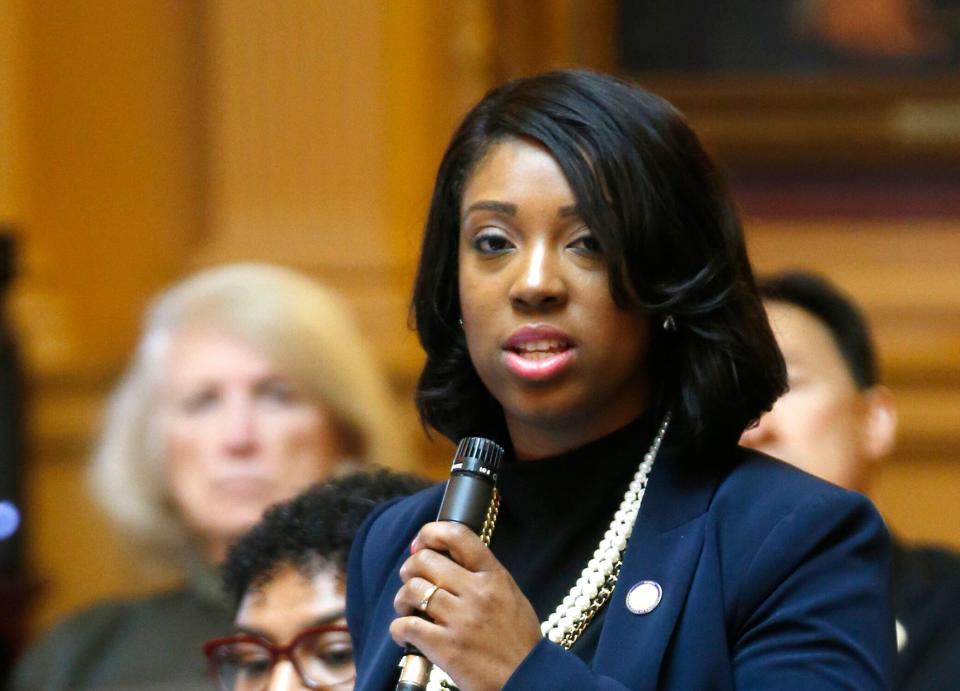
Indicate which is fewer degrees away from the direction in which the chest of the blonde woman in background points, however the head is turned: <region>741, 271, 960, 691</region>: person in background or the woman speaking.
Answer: the woman speaking

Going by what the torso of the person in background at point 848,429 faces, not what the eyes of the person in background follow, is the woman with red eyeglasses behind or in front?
in front

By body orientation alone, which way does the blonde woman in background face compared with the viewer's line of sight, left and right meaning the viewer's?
facing the viewer

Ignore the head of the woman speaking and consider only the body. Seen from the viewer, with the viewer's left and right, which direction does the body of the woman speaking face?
facing the viewer and to the left of the viewer

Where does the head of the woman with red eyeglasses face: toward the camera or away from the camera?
toward the camera

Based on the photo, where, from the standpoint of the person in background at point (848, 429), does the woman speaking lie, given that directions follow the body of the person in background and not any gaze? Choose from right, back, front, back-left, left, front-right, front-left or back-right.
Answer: front-left

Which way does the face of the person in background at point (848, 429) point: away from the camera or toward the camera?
toward the camera

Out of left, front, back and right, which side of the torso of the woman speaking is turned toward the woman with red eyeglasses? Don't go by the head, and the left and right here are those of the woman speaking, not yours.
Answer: right

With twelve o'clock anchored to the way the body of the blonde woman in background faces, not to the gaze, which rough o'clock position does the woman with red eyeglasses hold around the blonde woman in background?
The woman with red eyeglasses is roughly at 12 o'clock from the blonde woman in background.

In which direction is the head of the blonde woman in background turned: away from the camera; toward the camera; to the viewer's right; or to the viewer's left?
toward the camera

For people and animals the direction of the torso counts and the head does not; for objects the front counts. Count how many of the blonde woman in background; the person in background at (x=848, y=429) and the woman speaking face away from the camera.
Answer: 0

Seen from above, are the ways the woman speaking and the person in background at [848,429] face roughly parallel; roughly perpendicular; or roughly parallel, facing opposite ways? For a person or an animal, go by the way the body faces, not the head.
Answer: roughly parallel

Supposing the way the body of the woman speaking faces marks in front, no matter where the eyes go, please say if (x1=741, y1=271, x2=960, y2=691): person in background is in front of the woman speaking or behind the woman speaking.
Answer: behind

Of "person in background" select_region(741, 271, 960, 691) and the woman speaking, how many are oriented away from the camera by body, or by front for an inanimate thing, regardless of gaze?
0

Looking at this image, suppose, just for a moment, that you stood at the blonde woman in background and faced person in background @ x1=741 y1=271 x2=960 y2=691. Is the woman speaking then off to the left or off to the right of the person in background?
right

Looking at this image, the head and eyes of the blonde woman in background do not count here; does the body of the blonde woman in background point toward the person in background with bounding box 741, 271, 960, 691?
no

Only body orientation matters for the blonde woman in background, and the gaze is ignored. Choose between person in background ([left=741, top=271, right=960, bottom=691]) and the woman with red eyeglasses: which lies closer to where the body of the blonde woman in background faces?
the woman with red eyeglasses
